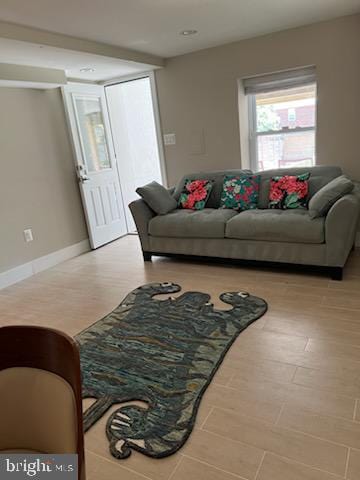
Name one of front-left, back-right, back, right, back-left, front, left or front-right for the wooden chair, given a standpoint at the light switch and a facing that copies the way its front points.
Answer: front

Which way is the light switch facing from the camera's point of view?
toward the camera

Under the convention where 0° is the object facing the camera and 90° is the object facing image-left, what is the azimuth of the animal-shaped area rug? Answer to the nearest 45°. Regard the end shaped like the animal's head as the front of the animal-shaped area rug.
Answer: approximately 225°

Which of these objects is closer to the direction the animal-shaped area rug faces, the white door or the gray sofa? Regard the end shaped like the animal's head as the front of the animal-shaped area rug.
the gray sofa

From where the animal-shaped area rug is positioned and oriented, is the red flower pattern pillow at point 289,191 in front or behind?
in front

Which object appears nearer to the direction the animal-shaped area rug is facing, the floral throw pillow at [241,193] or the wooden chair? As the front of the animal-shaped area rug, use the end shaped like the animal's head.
the floral throw pillow

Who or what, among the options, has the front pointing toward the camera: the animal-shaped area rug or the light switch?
the light switch

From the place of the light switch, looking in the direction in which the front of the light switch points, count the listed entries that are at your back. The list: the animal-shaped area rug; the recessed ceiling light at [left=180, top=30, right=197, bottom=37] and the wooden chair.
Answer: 0

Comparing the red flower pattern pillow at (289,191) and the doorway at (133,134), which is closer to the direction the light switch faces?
the red flower pattern pillow

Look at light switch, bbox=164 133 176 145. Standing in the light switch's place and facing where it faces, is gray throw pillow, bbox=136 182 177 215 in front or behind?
in front

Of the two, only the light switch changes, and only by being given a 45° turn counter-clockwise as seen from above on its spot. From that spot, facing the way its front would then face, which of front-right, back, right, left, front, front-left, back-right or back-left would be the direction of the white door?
back-right

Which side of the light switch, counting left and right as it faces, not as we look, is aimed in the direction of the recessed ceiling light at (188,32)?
front

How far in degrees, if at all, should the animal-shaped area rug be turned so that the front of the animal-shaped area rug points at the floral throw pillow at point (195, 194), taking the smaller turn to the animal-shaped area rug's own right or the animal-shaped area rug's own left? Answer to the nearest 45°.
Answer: approximately 45° to the animal-shaped area rug's own left

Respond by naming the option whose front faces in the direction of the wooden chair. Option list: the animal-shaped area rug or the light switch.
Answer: the light switch

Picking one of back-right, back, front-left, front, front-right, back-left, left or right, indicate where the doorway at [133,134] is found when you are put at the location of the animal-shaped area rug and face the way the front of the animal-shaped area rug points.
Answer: front-left

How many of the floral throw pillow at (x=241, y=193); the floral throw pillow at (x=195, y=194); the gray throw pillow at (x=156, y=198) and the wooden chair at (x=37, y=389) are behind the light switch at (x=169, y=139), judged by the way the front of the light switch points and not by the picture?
0

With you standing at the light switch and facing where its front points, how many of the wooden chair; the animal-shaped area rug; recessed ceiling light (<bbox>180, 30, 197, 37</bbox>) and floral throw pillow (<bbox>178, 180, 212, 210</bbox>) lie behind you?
0

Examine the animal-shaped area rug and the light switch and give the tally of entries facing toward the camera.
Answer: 1
